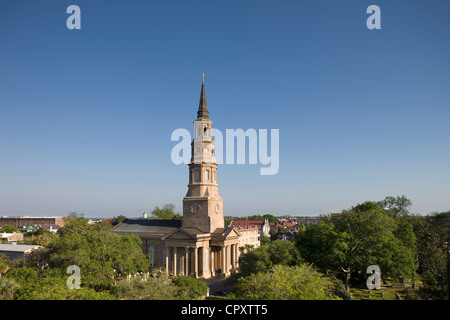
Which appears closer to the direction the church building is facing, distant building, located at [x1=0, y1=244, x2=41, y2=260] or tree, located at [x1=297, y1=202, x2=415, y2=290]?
the tree

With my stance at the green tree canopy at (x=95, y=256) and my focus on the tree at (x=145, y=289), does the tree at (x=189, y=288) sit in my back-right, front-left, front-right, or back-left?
front-left

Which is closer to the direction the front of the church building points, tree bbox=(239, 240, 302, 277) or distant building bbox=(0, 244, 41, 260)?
the tree

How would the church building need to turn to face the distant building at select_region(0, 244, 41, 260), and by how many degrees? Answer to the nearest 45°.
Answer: approximately 135° to its right

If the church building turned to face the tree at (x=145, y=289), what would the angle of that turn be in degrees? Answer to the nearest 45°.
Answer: approximately 45° to its right

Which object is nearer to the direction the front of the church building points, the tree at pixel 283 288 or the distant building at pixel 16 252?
the tree

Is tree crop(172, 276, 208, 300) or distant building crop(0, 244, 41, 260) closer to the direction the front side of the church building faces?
the tree

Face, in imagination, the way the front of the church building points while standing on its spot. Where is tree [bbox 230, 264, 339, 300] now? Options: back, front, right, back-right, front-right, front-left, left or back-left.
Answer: front-right

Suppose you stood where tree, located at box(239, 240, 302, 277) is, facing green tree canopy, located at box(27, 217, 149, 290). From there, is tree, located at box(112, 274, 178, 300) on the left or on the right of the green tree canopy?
left

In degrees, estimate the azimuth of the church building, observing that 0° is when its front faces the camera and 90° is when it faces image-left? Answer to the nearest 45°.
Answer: approximately 315°
